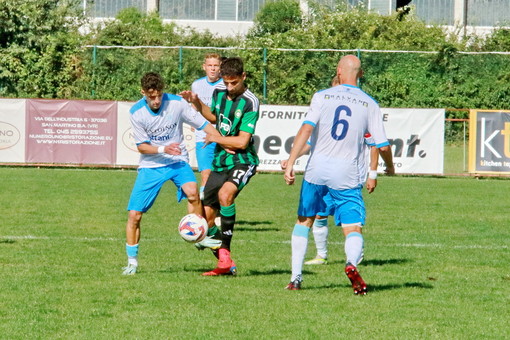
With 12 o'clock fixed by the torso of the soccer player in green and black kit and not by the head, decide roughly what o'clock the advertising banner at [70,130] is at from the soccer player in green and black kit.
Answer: The advertising banner is roughly at 4 o'clock from the soccer player in green and black kit.

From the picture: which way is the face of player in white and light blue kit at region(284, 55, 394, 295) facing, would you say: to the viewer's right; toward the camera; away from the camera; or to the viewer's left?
away from the camera

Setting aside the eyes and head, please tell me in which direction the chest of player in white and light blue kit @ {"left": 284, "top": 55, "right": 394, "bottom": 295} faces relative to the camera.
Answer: away from the camera

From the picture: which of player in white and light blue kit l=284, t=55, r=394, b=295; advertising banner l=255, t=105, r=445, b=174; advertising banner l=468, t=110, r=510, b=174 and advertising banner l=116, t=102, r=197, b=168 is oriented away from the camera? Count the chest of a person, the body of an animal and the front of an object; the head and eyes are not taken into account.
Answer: the player in white and light blue kit

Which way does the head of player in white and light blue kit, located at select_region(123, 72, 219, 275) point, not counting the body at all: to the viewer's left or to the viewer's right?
to the viewer's right

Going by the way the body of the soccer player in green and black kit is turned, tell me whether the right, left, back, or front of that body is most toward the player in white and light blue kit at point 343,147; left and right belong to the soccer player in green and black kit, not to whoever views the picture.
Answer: left

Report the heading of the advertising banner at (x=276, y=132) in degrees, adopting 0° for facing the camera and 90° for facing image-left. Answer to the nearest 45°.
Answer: approximately 0°

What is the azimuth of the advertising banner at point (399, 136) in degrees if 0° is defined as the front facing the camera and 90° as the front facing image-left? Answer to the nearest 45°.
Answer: approximately 0°

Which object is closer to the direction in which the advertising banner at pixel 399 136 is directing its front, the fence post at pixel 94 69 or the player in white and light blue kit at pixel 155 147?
the player in white and light blue kit
